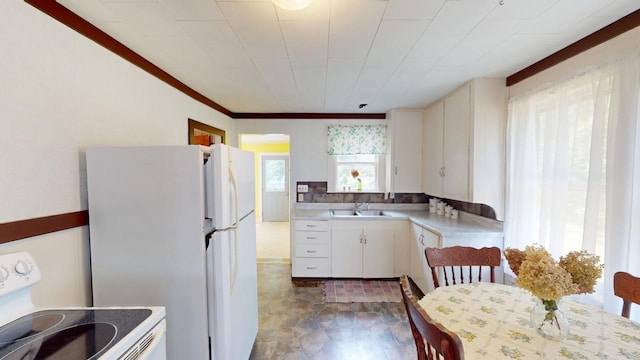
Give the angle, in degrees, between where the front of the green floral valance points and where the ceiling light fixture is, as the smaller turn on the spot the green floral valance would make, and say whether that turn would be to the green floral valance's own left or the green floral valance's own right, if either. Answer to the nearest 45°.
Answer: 0° — it already faces it

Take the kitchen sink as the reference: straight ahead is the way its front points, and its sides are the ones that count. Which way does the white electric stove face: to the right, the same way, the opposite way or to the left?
to the left

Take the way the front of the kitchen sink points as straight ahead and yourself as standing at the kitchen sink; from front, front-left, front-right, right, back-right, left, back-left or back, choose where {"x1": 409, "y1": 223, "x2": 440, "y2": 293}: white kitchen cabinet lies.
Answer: front-left

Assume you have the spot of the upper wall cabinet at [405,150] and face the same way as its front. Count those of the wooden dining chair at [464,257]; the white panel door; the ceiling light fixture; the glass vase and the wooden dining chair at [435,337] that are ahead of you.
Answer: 4

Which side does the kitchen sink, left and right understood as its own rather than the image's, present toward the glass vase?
front

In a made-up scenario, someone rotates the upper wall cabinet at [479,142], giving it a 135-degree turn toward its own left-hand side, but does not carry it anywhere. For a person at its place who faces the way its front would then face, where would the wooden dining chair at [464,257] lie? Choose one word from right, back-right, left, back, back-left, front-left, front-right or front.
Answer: right

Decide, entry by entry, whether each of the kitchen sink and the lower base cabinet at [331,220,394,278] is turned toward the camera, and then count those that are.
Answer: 2
